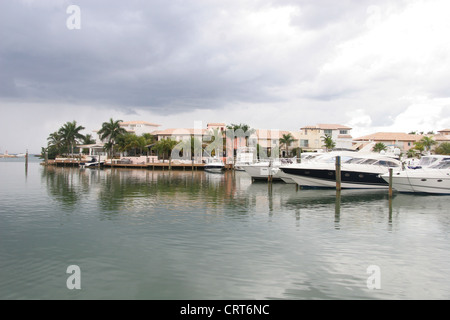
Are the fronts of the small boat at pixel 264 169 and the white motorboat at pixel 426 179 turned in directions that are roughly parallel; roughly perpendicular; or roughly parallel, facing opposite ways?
roughly parallel

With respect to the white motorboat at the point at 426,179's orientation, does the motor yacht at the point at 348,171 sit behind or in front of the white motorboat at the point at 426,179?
in front

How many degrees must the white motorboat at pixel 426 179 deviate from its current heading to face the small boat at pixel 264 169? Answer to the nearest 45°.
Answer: approximately 45° to its right

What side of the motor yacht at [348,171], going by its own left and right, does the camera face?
left

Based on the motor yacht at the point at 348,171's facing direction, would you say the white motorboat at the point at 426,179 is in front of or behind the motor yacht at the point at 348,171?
behind

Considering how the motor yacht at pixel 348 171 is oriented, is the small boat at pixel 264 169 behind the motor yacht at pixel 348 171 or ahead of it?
ahead

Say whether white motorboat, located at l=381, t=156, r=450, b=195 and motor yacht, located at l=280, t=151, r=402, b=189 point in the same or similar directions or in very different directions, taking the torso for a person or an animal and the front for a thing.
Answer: same or similar directions

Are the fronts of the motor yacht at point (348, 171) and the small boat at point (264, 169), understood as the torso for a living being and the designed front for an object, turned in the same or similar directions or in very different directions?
same or similar directions

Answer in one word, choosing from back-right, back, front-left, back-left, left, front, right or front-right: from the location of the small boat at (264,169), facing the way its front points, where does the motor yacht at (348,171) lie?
back-left

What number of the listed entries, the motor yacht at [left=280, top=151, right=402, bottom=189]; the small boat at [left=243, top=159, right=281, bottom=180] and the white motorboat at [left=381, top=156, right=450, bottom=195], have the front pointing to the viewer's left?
3

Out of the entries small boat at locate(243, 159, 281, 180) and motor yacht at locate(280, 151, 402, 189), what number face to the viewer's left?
2

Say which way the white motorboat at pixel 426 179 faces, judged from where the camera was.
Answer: facing to the left of the viewer

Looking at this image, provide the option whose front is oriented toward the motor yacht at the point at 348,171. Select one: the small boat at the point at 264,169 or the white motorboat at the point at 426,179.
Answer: the white motorboat

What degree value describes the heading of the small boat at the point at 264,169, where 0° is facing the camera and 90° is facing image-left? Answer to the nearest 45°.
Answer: approximately 90°
